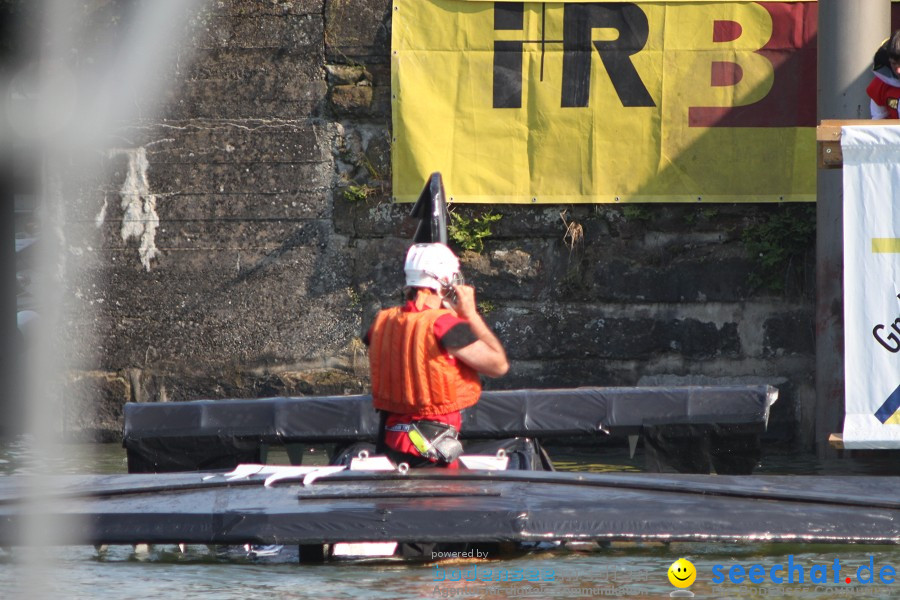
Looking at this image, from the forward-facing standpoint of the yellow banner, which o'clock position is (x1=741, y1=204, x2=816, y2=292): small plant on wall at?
The small plant on wall is roughly at 9 o'clock from the yellow banner.

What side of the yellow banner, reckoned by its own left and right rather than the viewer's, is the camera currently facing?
front

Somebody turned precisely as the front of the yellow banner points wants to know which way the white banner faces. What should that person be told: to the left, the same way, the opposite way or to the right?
the same way

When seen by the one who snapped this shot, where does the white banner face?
facing the viewer

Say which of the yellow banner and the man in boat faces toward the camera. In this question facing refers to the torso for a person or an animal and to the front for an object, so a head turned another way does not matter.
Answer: the yellow banner

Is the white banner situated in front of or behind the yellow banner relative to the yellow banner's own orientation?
in front

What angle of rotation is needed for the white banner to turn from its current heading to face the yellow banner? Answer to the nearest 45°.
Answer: approximately 135° to its right

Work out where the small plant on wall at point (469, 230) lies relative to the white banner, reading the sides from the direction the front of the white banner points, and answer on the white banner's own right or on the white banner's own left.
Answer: on the white banner's own right

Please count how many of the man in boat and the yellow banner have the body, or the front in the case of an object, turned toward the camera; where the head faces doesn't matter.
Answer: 1

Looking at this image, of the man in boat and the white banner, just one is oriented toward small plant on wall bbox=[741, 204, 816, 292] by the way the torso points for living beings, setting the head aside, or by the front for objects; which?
the man in boat

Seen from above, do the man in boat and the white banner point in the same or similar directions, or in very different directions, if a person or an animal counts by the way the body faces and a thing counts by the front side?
very different directions

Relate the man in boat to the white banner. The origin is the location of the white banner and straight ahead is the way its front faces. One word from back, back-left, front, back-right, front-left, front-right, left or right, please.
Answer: front-right

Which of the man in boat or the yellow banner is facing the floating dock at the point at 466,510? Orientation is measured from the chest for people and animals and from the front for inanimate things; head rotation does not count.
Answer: the yellow banner

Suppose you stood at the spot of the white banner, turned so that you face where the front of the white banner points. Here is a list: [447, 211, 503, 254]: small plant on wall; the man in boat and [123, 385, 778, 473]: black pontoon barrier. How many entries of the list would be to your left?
0

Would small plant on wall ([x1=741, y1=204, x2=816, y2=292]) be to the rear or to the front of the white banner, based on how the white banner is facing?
to the rear

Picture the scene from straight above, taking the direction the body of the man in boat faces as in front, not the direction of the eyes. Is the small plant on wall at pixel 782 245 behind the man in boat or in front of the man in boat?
in front

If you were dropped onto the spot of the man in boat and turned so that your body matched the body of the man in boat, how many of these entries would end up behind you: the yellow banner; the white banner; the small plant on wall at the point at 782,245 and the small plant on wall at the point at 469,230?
0

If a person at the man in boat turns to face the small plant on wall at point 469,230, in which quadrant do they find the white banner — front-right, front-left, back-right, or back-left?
front-right

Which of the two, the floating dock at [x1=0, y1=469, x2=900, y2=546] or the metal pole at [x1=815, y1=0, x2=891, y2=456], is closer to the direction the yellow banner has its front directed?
the floating dock

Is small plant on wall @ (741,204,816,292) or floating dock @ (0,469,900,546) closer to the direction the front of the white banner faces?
the floating dock

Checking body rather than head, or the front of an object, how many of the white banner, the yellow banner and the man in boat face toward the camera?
2
